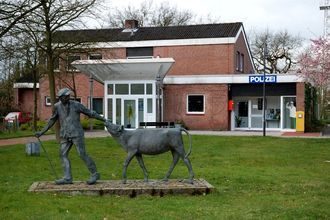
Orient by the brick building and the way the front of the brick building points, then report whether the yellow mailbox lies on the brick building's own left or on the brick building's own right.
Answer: on the brick building's own left

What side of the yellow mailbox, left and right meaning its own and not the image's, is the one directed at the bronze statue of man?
front

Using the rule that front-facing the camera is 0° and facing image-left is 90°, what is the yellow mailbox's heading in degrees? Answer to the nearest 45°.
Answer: approximately 0°

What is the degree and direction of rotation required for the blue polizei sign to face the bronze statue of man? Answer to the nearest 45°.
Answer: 0° — it already faces it

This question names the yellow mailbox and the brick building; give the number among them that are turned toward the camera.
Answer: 2

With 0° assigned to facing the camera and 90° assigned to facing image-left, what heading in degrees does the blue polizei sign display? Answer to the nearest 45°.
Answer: approximately 0°

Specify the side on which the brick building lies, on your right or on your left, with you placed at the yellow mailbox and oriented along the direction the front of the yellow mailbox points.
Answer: on your right

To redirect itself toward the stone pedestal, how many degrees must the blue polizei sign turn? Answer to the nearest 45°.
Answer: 0° — it already faces it
